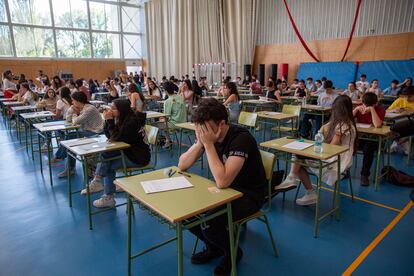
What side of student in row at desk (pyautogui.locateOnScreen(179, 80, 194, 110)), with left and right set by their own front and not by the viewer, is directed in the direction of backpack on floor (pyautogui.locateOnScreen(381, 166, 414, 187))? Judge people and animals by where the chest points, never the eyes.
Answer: left

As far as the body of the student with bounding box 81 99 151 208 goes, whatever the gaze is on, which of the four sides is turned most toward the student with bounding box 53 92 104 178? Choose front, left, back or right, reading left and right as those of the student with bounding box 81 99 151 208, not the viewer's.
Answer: right

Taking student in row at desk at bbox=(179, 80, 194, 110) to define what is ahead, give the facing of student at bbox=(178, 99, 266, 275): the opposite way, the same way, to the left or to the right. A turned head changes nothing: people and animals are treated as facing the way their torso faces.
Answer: the same way

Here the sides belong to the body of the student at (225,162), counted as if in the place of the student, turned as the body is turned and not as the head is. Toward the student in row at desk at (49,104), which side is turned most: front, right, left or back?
right

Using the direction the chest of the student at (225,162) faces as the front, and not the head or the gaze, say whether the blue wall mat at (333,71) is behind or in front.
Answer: behind

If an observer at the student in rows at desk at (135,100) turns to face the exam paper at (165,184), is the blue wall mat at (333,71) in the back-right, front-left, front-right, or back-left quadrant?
back-left

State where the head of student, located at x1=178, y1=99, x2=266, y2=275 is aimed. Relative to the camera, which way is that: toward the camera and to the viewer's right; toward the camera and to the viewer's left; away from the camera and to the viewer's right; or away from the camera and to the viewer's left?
toward the camera and to the viewer's left

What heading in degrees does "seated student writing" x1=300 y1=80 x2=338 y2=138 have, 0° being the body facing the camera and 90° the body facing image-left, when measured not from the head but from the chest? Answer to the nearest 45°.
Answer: approximately 45°

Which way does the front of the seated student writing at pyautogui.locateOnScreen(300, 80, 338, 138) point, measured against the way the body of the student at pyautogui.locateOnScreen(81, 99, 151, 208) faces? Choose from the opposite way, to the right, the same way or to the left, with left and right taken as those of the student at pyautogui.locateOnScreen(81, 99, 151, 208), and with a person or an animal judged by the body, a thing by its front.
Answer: the same way

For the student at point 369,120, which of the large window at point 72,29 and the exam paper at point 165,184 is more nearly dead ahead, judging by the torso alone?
the exam paper

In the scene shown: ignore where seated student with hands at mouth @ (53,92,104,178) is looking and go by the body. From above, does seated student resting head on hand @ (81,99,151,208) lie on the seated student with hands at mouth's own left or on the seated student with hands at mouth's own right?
on the seated student with hands at mouth's own left

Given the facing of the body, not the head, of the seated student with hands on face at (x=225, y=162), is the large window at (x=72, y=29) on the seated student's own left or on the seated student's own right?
on the seated student's own right

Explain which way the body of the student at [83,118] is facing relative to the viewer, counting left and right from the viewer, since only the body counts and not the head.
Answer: facing to the left of the viewer
